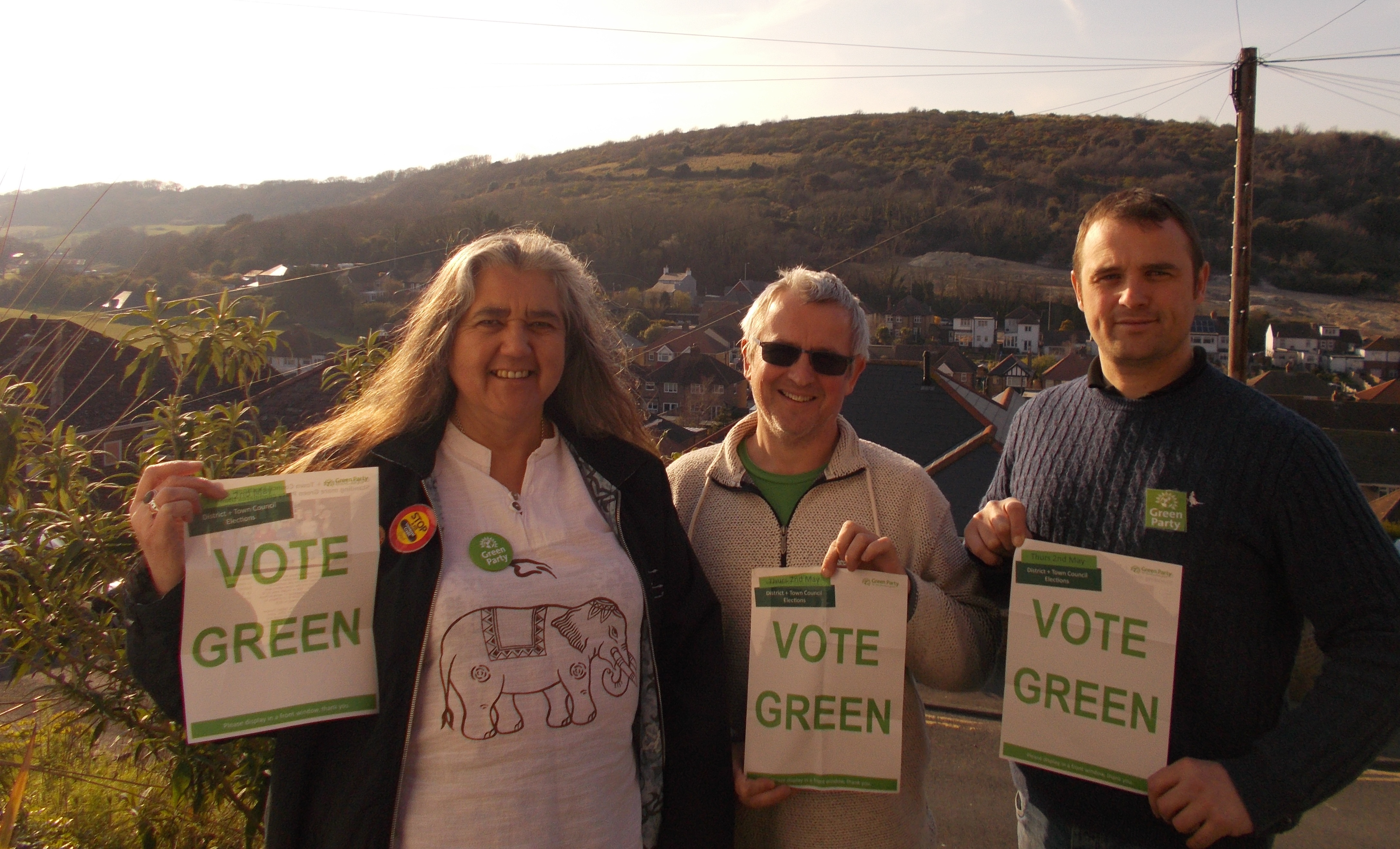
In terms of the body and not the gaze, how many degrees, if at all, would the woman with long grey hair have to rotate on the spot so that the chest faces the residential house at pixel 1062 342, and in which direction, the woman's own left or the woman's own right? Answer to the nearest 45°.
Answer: approximately 135° to the woman's own left

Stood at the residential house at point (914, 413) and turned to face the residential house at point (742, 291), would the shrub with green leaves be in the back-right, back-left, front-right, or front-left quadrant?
back-left

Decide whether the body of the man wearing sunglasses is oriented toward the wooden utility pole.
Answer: no

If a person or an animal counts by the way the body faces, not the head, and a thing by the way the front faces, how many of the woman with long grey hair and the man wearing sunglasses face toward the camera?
2

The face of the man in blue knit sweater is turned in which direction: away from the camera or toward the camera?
toward the camera

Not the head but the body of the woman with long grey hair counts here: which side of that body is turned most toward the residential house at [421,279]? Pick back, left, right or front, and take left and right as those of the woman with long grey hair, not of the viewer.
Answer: back

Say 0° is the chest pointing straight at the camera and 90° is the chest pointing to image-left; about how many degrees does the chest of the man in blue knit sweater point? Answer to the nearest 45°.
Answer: approximately 45°

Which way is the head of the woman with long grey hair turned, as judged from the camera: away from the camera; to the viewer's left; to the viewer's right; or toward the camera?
toward the camera

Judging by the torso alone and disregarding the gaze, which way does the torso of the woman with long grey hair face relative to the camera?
toward the camera

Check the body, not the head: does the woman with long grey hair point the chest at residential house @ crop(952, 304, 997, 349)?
no

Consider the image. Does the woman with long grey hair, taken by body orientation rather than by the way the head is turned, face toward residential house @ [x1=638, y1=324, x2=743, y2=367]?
no

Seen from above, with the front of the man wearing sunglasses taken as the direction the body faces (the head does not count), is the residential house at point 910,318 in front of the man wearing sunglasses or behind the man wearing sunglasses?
behind
